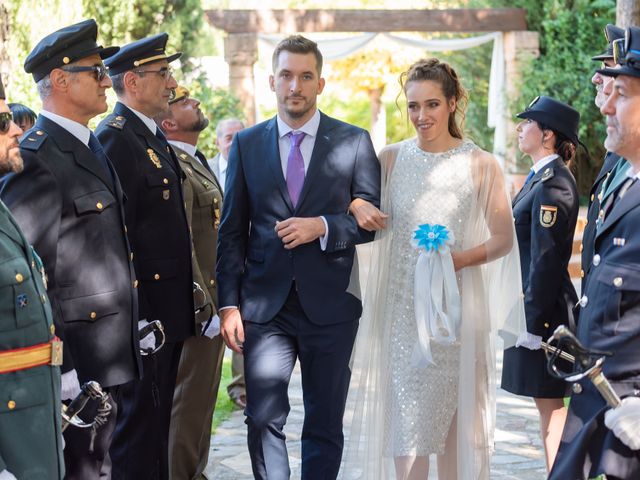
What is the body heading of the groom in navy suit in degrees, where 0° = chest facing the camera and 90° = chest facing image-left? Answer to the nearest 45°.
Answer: approximately 0°

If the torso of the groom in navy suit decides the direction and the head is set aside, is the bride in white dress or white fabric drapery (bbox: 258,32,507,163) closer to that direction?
the bride in white dress

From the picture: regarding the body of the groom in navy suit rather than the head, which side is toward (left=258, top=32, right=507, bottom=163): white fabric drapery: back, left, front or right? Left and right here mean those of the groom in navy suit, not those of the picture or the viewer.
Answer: back

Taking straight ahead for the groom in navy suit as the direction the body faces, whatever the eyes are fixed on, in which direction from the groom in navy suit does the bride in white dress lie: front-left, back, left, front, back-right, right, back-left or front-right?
left
